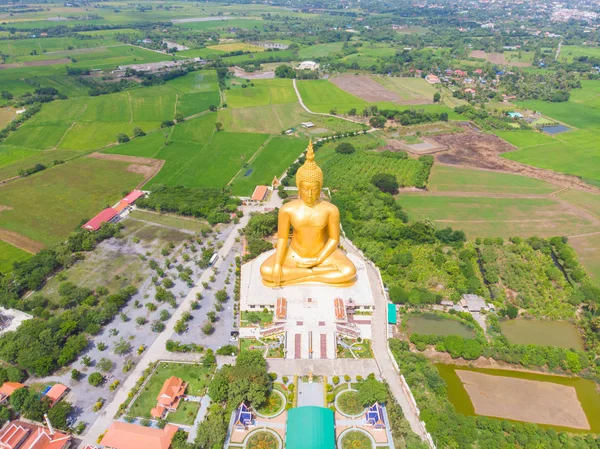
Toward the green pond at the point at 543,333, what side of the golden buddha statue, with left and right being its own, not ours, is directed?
left

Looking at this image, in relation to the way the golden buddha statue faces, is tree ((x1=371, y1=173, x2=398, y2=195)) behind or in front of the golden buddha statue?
behind

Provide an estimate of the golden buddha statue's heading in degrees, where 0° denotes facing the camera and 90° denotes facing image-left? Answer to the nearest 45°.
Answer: approximately 0°

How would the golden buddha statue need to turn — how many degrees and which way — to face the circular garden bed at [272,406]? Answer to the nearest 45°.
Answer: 0° — it already faces it

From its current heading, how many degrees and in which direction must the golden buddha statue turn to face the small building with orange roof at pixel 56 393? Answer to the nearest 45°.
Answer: approximately 45° to its right

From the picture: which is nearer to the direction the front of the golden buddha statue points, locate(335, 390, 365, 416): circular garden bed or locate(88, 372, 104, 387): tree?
the circular garden bed

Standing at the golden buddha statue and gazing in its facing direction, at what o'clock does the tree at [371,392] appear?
The tree is roughly at 11 o'clock from the golden buddha statue.

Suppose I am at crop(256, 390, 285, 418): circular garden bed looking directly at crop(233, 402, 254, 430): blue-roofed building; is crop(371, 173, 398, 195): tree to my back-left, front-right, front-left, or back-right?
back-right

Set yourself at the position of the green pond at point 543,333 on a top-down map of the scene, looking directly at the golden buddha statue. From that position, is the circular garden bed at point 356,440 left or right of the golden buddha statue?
left

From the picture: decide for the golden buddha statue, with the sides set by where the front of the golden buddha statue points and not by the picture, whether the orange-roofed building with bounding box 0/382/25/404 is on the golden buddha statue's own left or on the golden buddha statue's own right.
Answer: on the golden buddha statue's own right
